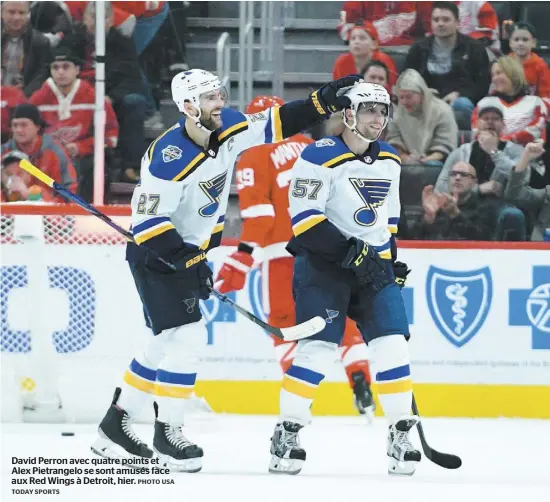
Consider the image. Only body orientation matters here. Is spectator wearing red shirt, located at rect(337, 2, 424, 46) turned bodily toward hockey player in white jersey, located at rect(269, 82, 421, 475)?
yes

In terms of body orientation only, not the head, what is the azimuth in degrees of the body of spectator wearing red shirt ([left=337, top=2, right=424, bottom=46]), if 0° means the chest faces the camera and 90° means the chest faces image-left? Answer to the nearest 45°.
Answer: approximately 0°

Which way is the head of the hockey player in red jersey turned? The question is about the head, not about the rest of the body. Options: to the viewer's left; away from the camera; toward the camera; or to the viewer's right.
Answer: away from the camera

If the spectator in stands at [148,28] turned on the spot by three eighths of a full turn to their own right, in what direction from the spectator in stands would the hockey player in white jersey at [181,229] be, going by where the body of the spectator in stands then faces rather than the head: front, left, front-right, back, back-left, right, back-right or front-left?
back

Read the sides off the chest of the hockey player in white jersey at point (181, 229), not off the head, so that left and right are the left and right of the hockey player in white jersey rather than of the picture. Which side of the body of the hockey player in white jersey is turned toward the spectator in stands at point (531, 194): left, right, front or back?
left

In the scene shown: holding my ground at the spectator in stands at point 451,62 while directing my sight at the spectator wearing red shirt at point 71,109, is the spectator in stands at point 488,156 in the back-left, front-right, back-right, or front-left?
back-left
